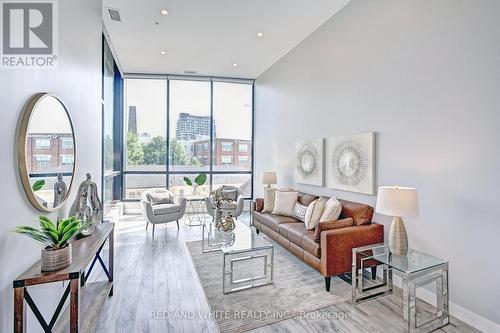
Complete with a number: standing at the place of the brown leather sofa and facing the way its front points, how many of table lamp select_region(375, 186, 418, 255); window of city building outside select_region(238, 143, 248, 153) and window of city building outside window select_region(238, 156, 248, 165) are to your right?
2

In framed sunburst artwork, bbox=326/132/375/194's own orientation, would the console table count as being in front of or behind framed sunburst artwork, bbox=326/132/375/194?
in front

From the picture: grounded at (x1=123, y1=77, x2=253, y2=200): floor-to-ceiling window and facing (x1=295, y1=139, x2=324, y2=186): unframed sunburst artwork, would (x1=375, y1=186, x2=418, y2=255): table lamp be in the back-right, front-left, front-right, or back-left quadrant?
front-right

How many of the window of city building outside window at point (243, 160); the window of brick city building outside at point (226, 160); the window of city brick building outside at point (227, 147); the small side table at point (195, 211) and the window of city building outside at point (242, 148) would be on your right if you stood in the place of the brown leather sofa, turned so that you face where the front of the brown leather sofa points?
5

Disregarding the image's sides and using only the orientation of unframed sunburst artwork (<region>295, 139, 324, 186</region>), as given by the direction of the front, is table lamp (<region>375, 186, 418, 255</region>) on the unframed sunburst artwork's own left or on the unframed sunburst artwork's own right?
on the unframed sunburst artwork's own left

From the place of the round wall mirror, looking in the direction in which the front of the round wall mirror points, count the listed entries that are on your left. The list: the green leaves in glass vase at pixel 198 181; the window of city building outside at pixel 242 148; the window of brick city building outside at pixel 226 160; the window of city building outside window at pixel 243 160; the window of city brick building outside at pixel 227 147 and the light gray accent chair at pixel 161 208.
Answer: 6

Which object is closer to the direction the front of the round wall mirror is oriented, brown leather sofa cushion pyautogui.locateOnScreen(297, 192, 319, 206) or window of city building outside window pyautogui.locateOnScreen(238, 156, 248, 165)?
the brown leather sofa cushion

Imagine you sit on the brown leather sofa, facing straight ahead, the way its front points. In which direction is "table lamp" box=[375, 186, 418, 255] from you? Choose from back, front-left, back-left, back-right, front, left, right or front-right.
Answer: left

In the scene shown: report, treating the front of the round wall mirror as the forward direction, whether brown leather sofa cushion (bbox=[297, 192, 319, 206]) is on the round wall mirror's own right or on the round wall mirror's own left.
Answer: on the round wall mirror's own left

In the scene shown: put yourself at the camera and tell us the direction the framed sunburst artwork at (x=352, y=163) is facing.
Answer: facing the viewer and to the left of the viewer

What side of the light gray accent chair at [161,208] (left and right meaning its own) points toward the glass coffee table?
front

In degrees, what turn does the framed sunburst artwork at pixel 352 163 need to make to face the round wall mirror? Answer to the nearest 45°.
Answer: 0° — it already faces it

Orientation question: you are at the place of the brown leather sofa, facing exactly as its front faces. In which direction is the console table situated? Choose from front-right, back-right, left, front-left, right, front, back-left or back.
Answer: front

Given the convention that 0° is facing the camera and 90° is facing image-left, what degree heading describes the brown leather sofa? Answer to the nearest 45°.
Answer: approximately 45°

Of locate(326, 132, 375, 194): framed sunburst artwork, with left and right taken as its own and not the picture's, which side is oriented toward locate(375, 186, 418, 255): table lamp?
left

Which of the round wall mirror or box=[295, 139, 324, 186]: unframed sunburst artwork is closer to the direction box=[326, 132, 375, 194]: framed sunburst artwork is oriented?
the round wall mirror

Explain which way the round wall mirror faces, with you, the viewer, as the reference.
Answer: facing the viewer and to the right of the viewer

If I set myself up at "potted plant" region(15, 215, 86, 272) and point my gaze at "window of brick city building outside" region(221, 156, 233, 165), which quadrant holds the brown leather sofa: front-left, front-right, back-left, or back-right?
front-right

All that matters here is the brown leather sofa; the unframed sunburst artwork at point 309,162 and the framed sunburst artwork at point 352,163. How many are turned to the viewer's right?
0
